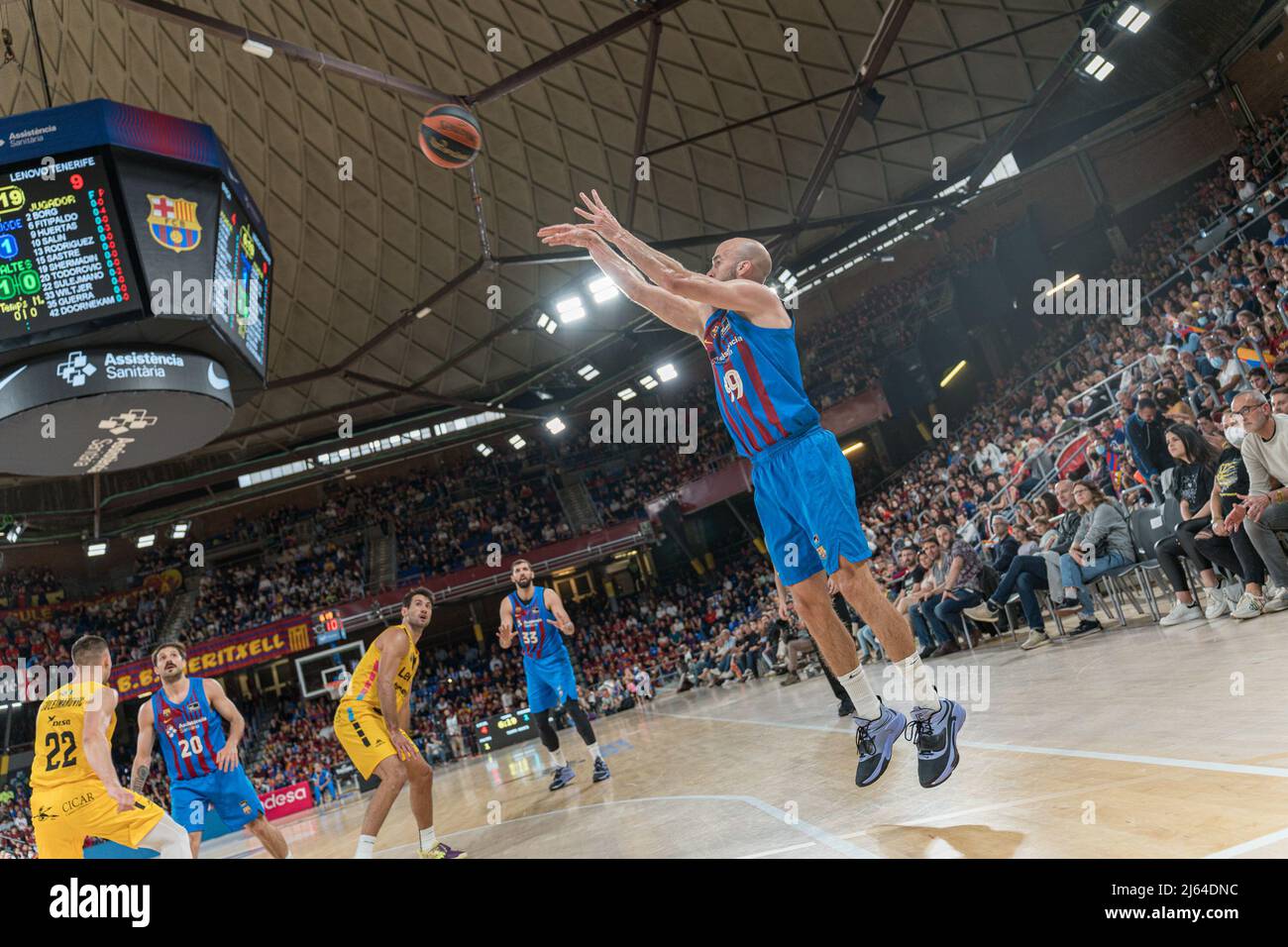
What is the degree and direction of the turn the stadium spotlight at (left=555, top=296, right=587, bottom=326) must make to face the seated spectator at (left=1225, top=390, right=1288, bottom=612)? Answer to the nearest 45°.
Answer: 0° — it already faces them

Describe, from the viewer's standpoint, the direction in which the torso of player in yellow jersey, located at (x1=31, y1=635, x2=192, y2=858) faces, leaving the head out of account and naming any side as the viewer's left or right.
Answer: facing away from the viewer and to the right of the viewer

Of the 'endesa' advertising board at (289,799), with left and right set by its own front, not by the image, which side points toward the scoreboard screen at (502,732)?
left

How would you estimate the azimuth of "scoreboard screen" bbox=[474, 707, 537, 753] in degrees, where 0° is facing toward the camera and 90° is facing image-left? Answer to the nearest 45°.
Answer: approximately 0°

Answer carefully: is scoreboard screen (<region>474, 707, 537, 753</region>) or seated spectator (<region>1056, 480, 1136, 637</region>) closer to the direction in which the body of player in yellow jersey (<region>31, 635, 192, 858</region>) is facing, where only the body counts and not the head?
the scoreboard screen

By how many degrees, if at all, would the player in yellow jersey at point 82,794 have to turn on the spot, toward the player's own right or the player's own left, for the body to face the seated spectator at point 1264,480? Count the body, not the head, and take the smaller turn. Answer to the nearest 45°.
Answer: approximately 90° to the player's own right

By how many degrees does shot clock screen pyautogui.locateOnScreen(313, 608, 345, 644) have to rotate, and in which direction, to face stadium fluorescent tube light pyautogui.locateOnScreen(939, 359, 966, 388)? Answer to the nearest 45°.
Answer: approximately 45° to its left
